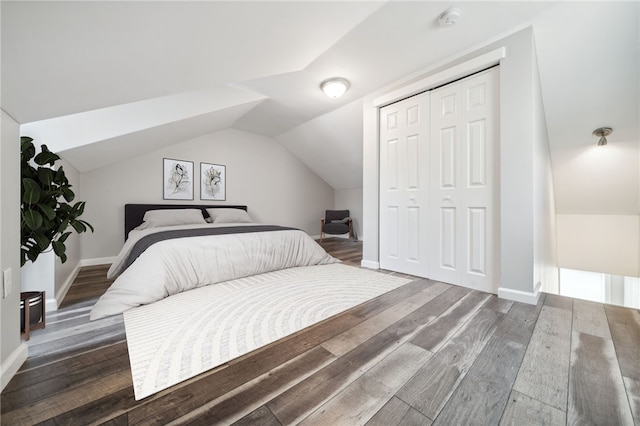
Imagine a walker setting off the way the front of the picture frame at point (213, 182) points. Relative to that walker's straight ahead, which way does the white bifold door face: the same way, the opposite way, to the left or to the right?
to the right

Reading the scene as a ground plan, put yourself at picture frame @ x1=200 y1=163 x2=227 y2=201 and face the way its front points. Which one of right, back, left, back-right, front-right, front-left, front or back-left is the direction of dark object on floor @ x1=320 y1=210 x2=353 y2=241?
left

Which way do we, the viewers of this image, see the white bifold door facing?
facing the viewer and to the left of the viewer

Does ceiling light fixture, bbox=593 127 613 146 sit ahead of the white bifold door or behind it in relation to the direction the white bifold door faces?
behind

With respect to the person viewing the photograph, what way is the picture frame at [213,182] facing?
facing the viewer

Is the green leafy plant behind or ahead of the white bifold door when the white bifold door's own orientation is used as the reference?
ahead

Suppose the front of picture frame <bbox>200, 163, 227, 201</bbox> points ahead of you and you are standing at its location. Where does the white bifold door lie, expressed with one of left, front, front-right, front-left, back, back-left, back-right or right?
front-left

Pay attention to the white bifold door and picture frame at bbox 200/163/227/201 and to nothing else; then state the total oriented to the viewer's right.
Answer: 0
